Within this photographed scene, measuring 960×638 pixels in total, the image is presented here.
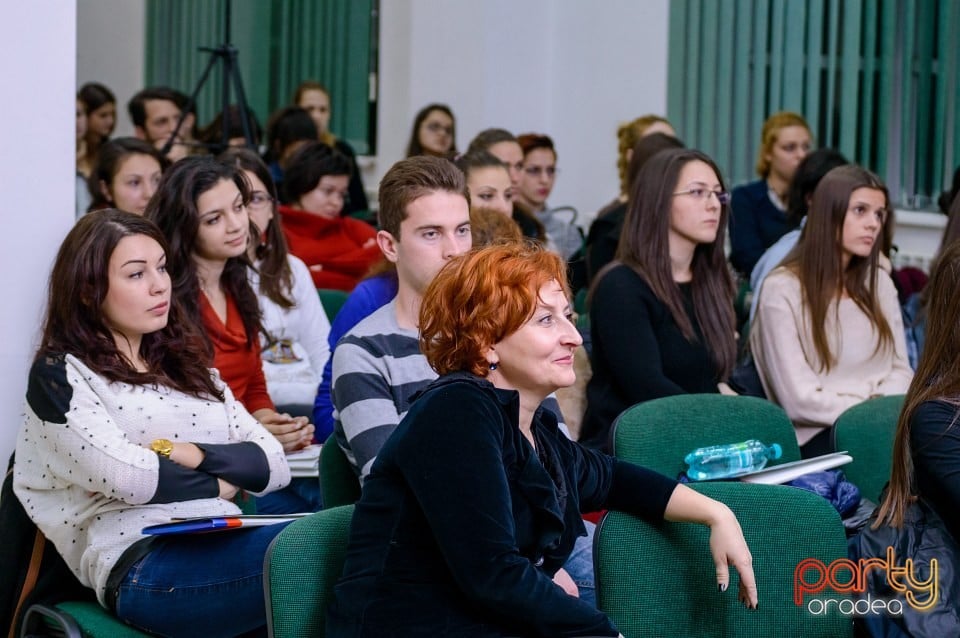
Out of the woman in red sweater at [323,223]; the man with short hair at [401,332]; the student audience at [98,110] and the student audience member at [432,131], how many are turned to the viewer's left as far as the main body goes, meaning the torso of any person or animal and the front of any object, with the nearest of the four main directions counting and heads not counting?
0

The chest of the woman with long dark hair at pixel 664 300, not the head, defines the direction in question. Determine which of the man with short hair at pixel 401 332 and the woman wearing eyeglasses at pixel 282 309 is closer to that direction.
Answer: the man with short hair

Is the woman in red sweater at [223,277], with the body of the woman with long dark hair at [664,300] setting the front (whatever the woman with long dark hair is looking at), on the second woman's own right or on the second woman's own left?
on the second woman's own right

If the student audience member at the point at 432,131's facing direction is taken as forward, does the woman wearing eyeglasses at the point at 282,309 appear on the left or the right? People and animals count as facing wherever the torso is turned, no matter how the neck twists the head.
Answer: on their right

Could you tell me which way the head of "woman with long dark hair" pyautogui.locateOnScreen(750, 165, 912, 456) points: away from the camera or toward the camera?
toward the camera

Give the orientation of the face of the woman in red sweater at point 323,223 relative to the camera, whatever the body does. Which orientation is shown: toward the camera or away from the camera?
toward the camera

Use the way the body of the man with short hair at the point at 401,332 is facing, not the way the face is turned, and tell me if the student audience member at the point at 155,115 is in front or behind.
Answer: behind

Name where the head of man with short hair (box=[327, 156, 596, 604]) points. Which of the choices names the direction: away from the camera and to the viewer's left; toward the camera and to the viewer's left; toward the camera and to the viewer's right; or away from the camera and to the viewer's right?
toward the camera and to the viewer's right

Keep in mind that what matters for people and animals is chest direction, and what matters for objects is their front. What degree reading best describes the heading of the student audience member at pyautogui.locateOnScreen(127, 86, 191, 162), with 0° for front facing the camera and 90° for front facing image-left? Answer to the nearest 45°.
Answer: approximately 315°

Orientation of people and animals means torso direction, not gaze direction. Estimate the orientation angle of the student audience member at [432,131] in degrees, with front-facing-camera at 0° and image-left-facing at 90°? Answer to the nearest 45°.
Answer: approximately 315°

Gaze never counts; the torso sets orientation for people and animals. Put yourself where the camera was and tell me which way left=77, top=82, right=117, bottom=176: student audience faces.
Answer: facing the viewer and to the right of the viewer

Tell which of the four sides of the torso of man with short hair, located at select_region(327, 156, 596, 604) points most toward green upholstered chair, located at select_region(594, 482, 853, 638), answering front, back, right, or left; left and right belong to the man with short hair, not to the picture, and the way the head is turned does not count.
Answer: front

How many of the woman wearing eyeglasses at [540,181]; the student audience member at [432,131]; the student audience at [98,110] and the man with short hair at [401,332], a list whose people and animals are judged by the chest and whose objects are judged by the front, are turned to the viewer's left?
0

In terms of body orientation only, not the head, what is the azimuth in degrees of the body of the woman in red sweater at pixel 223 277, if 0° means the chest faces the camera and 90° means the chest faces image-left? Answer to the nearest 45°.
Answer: approximately 315°

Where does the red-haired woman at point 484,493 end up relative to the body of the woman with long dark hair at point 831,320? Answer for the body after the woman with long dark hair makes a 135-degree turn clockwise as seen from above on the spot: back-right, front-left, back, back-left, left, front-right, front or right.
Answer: left

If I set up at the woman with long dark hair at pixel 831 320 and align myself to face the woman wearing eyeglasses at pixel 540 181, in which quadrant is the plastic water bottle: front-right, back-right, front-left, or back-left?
back-left

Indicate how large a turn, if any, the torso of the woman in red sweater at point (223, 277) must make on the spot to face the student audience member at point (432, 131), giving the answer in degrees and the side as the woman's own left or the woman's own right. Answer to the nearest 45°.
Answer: approximately 135° to the woman's own left
